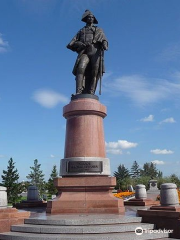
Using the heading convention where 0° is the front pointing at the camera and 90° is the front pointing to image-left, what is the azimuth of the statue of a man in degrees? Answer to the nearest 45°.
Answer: approximately 0°

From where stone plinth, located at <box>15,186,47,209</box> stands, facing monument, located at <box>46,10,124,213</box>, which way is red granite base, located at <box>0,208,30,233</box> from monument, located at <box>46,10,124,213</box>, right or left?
right
